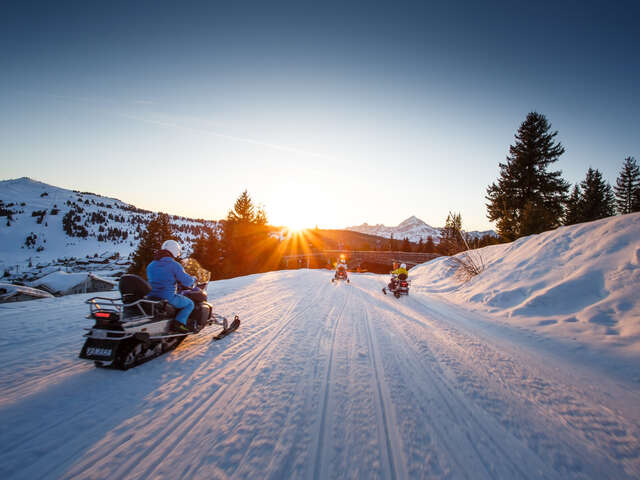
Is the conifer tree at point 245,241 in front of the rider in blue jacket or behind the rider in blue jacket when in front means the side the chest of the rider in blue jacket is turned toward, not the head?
in front

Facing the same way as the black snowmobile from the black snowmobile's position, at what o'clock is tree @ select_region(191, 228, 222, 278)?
The tree is roughly at 11 o'clock from the black snowmobile.

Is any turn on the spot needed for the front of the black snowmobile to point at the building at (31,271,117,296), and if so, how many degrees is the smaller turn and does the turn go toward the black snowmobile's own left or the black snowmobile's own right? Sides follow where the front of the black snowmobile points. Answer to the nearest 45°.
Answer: approximately 45° to the black snowmobile's own left

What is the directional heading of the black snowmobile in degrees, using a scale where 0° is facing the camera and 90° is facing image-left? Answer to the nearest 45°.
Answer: approximately 225°

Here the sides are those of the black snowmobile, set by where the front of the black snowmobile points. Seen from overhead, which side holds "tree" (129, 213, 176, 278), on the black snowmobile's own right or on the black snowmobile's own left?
on the black snowmobile's own left

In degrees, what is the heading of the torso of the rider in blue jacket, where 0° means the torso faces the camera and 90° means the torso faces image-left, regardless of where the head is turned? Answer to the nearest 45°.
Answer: approximately 225°

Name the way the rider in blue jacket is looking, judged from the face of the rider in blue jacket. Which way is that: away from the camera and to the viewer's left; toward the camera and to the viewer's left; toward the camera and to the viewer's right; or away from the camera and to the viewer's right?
away from the camera and to the viewer's right

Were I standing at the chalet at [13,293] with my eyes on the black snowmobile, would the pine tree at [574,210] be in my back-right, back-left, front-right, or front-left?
front-left

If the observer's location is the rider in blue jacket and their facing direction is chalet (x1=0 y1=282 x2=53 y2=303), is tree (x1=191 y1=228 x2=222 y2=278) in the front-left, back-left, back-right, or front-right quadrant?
front-right

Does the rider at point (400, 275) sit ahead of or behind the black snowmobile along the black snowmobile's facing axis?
ahead

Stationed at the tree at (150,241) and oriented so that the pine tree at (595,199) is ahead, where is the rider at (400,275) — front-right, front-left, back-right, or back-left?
front-right

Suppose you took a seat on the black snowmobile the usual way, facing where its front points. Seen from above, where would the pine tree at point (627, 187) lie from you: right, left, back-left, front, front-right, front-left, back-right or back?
front-right
